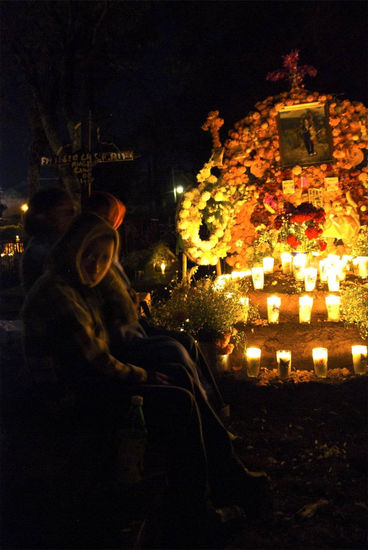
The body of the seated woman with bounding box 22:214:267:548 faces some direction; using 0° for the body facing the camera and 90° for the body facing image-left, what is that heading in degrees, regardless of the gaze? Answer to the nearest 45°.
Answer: approximately 270°

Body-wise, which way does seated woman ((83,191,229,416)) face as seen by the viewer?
to the viewer's right

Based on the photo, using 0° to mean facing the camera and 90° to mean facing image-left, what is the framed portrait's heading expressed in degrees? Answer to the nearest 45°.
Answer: approximately 0°

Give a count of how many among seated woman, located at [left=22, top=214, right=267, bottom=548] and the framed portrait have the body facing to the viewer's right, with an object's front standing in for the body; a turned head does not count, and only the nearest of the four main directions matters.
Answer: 1

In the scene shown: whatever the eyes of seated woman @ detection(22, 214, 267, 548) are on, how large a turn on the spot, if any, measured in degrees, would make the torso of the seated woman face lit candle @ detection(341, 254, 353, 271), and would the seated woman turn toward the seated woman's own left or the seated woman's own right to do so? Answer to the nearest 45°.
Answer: approximately 45° to the seated woman's own left

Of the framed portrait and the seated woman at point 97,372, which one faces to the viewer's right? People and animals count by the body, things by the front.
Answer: the seated woman
